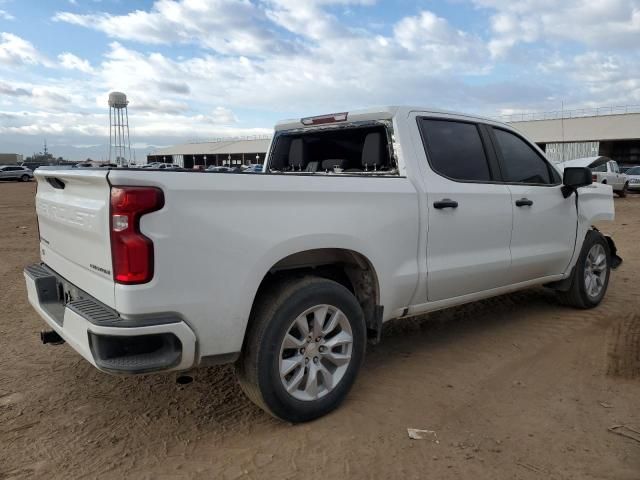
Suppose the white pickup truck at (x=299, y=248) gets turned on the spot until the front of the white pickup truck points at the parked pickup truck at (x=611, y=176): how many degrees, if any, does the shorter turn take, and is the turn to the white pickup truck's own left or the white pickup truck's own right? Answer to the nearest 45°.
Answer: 0° — it already faces it

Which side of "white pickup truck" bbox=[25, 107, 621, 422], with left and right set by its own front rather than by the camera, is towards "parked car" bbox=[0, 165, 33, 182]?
left

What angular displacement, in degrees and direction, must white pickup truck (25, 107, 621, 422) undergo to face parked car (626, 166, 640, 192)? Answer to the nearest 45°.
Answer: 0° — it already faces it

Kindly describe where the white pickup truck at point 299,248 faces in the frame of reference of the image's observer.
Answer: facing away from the viewer and to the right of the viewer
